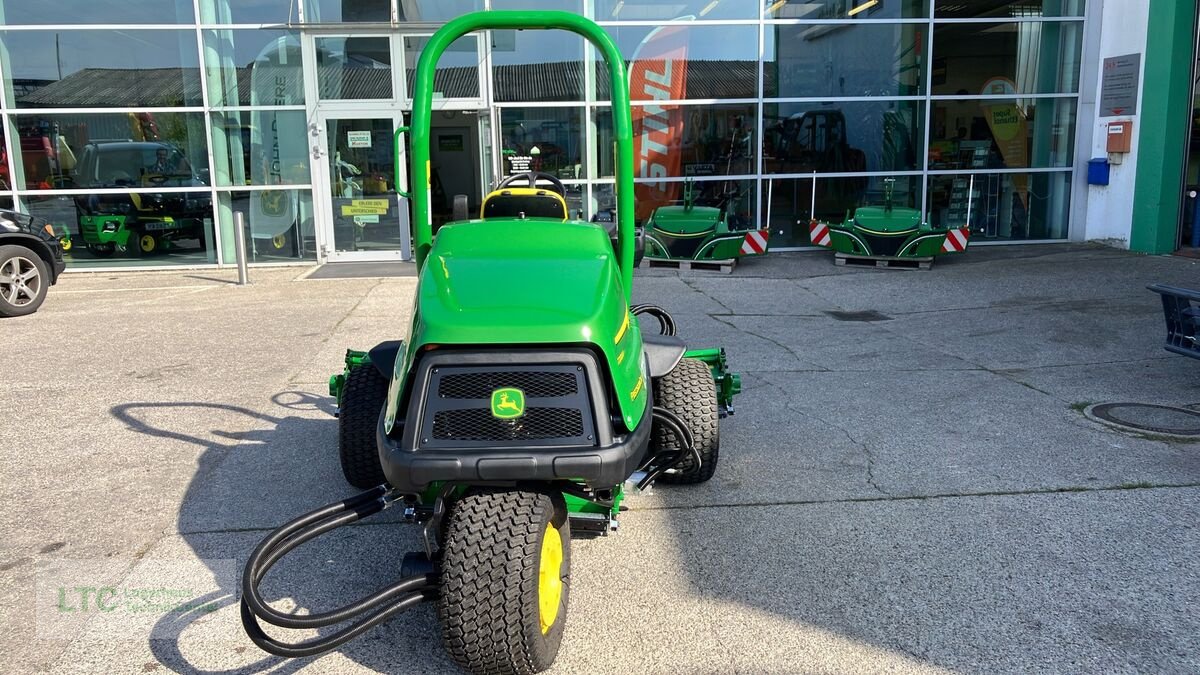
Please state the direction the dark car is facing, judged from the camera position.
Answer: facing to the right of the viewer

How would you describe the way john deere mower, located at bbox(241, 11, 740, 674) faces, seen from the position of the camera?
facing away from the viewer

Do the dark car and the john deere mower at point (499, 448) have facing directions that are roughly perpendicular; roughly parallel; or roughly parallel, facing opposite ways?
roughly perpendicular
